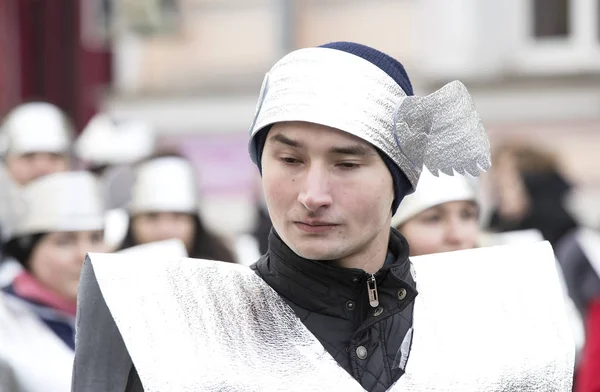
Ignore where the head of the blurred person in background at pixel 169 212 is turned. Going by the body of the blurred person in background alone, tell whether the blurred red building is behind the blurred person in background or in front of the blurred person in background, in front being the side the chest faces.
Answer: behind

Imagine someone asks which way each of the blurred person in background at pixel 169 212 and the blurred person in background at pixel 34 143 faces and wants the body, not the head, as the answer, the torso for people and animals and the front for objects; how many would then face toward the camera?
2

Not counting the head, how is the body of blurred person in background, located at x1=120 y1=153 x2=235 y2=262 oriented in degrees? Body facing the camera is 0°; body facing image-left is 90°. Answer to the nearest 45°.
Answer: approximately 0°

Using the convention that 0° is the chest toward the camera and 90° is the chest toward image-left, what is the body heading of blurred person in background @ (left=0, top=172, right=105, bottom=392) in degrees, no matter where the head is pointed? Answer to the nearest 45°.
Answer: approximately 315°

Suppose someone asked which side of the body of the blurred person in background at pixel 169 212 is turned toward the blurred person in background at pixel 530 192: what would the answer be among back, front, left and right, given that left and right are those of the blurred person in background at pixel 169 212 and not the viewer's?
left

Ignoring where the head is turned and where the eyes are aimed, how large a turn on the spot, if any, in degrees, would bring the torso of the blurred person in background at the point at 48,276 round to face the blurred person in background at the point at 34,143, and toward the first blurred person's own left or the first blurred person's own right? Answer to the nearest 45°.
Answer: approximately 135° to the first blurred person's own left

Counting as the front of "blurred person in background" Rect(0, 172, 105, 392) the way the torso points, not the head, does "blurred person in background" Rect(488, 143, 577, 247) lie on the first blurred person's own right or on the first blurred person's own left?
on the first blurred person's own left

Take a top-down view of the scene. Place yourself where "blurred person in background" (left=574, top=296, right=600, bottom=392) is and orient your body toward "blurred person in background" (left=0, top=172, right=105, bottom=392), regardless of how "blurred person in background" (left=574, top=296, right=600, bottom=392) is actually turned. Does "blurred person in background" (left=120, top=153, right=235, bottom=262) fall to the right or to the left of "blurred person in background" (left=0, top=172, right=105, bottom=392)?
right

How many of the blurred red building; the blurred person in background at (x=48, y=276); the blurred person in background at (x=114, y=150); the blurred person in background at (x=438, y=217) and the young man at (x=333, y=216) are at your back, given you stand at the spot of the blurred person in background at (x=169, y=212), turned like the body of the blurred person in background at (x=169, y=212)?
2

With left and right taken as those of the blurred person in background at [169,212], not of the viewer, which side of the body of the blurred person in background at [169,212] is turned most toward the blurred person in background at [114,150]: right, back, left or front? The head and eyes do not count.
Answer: back

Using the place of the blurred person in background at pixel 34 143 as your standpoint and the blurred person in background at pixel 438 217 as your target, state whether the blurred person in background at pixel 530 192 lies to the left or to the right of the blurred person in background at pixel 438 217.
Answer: left
